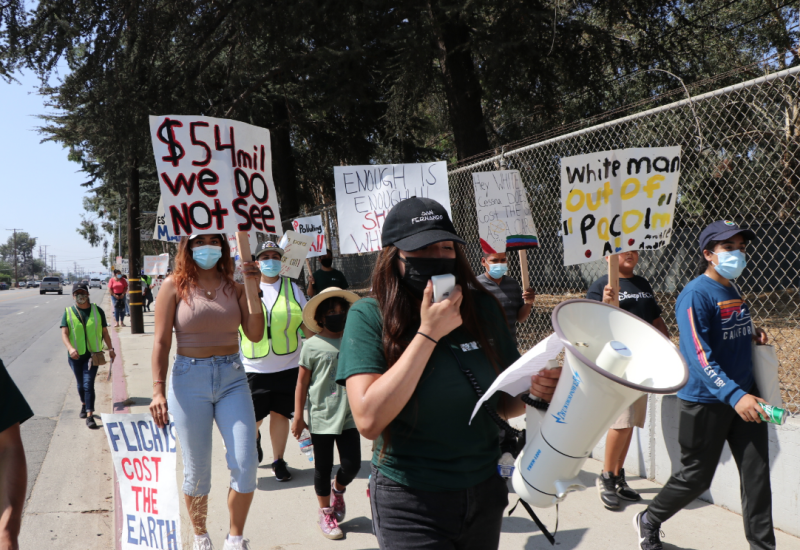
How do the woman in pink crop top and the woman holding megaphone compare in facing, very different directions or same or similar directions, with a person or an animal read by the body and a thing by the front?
same or similar directions

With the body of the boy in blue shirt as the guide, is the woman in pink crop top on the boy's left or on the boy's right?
on the boy's right

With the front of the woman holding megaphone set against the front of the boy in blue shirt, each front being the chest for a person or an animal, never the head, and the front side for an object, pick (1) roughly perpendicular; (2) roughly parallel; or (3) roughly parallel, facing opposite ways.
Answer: roughly parallel

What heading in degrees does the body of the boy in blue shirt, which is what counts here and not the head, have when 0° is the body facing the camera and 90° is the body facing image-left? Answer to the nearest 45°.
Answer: approximately 315°

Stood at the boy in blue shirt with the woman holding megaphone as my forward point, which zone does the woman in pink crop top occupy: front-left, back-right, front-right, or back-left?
front-right

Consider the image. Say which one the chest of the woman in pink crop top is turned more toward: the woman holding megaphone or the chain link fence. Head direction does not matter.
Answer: the woman holding megaphone

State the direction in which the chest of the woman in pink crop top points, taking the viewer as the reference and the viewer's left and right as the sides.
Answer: facing the viewer

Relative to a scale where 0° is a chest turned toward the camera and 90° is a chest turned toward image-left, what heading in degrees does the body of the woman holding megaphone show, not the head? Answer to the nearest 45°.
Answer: approximately 315°

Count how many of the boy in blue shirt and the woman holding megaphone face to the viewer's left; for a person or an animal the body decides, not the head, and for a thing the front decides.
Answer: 0

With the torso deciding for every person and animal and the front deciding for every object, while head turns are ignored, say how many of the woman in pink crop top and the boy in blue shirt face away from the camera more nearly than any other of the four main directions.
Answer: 0

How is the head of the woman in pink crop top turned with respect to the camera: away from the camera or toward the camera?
toward the camera

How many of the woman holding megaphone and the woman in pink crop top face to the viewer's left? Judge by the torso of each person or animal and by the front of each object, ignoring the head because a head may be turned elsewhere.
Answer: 0

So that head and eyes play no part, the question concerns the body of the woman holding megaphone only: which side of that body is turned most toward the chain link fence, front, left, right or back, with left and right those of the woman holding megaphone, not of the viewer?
left

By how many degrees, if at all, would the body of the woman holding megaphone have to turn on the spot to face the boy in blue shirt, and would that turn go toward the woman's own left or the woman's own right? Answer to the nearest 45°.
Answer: approximately 90° to the woman's own left

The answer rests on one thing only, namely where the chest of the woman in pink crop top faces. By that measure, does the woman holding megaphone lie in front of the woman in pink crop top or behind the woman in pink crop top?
in front
